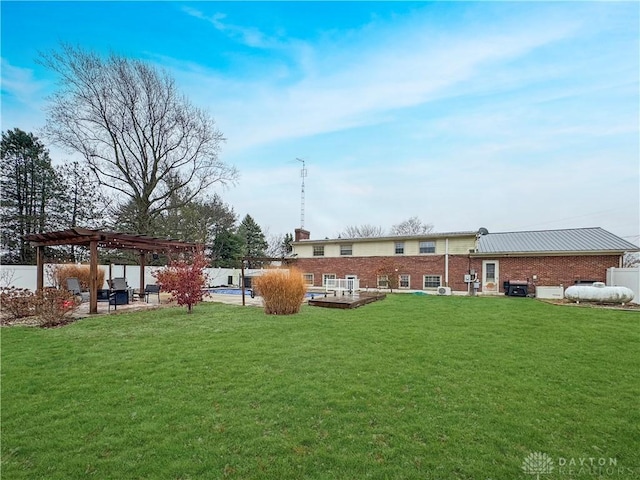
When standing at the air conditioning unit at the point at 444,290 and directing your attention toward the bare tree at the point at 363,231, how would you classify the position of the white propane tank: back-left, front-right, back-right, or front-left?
back-right

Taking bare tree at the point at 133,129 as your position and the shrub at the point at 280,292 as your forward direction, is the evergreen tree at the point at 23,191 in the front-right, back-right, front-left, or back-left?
back-right

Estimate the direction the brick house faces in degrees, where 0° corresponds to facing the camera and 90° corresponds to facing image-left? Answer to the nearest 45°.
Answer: approximately 180°

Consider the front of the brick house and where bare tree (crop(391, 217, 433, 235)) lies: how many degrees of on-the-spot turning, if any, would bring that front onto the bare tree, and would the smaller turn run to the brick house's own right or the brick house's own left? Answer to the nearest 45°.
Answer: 0° — it already faces it

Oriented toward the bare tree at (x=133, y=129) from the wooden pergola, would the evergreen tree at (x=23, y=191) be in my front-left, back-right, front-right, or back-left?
front-left

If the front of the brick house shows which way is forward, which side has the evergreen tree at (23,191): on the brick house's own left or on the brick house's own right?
on the brick house's own left

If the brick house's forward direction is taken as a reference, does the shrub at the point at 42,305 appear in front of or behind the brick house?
behind

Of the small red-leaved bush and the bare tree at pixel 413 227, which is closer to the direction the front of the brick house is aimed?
the bare tree

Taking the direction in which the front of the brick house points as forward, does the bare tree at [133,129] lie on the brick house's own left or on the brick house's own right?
on the brick house's own left

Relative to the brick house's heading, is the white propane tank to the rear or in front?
to the rear

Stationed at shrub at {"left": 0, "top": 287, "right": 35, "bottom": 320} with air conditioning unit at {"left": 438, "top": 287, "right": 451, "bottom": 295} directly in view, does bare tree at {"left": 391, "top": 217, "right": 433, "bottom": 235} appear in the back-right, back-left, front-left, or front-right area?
front-left

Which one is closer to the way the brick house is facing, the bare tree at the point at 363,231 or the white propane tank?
the bare tree
